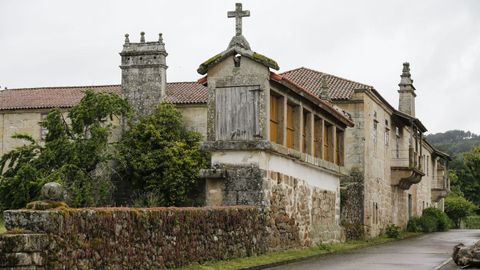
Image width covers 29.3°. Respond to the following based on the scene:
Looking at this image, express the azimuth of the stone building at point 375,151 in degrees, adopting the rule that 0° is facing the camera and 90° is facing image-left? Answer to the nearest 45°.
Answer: approximately 315°

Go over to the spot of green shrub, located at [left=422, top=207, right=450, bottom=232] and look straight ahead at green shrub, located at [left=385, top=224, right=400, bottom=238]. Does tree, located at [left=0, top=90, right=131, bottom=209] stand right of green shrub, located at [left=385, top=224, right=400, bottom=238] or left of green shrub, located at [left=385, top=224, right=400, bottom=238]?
right

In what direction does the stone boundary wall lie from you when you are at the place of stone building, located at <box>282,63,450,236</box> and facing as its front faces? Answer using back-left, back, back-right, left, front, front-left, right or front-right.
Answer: front-right

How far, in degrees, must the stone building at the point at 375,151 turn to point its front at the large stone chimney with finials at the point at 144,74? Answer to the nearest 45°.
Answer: approximately 135° to its right

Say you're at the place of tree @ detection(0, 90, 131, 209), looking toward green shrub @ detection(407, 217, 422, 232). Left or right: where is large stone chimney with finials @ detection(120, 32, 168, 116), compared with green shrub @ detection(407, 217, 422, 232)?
left

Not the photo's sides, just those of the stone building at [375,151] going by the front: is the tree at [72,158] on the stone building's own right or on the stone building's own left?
on the stone building's own right
